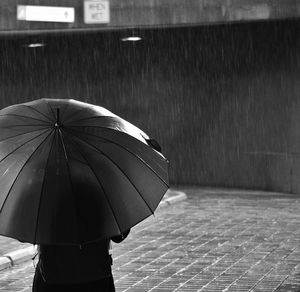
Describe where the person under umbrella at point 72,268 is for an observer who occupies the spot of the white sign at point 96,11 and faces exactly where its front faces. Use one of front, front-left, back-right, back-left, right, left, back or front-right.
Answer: front

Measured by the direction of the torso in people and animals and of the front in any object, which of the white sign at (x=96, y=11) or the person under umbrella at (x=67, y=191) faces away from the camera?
the person under umbrella

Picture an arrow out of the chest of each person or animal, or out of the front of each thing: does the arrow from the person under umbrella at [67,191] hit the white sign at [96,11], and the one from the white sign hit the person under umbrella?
yes

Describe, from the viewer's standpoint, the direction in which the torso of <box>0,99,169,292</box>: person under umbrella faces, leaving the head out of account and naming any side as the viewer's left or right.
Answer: facing away from the viewer

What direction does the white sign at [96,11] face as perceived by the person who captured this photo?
facing the viewer

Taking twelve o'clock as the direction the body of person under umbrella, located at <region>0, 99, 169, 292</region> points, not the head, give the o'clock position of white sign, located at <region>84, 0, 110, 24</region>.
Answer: The white sign is roughly at 12 o'clock from the person under umbrella.

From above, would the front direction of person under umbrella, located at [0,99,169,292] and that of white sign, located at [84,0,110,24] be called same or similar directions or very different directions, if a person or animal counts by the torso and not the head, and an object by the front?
very different directions

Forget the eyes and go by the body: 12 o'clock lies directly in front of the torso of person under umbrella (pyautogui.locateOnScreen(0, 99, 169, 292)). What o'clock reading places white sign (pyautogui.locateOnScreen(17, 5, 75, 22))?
The white sign is roughly at 12 o'clock from the person under umbrella.

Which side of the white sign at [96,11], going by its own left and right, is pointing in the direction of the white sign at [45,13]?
right

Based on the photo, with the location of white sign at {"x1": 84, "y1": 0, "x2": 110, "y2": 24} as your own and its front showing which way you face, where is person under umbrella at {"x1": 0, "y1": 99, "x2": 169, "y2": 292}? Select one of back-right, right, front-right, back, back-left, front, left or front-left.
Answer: front

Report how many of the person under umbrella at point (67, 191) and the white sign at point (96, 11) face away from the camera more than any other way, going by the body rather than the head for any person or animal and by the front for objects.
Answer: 1
